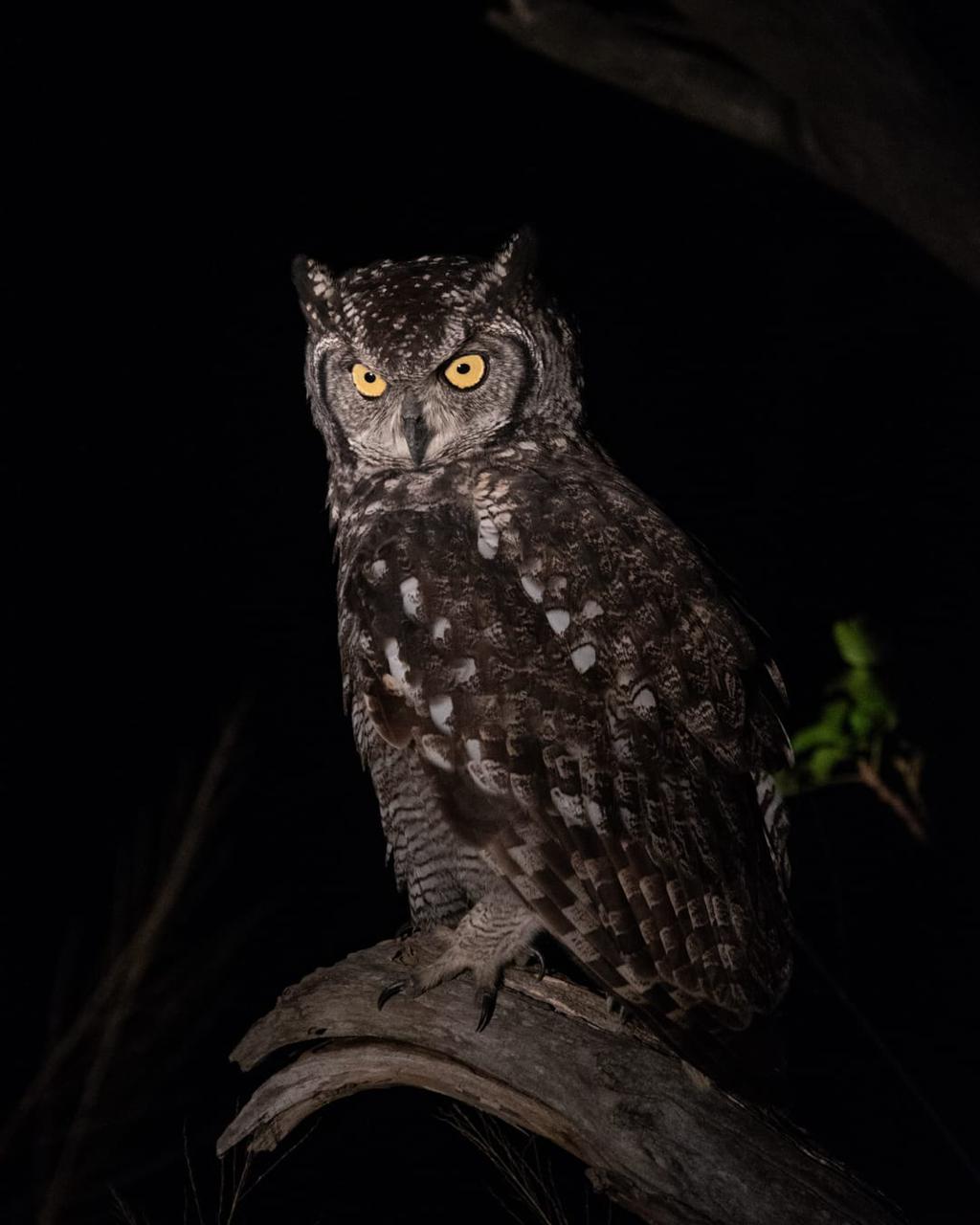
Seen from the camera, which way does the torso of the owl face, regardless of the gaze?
to the viewer's left
